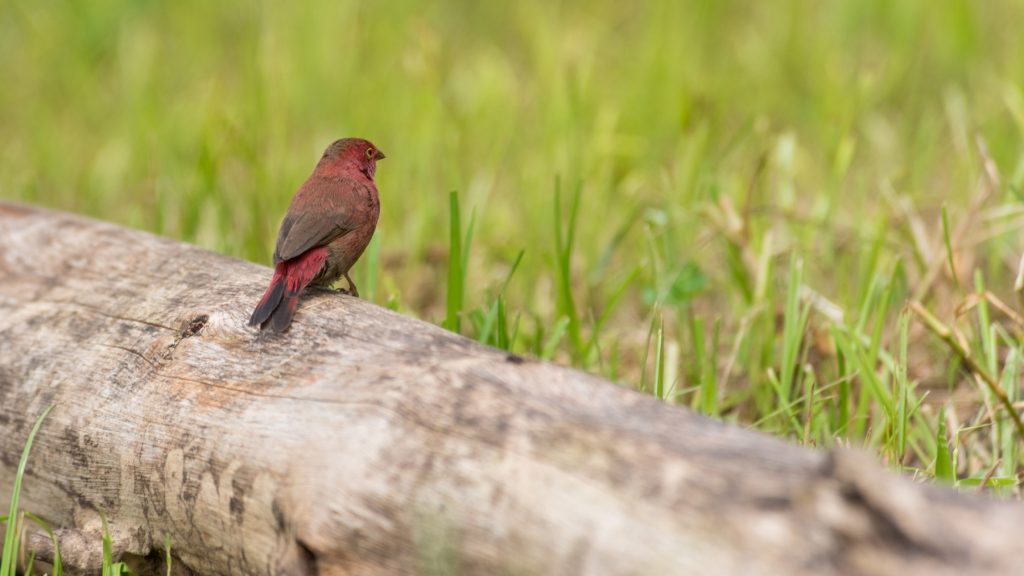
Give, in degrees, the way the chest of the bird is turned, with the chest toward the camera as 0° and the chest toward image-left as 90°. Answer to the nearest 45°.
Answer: approximately 225°

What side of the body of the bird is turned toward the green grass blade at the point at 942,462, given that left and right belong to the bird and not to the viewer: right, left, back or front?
right
